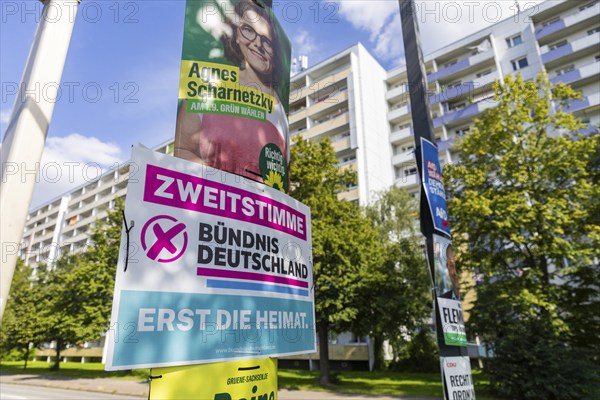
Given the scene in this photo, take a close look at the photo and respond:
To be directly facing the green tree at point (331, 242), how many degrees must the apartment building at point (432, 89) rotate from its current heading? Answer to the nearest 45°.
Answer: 0° — it already faces it

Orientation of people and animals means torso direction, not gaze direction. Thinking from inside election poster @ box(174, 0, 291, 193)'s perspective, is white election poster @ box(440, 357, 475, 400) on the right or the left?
on its left

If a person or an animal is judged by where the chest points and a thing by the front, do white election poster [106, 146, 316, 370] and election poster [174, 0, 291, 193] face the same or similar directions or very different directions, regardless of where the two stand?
same or similar directions

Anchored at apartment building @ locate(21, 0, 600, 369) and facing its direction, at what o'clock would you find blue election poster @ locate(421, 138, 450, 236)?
The blue election poster is roughly at 11 o'clock from the apartment building.

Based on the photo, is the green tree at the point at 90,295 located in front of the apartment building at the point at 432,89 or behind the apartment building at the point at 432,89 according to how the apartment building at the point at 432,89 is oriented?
in front

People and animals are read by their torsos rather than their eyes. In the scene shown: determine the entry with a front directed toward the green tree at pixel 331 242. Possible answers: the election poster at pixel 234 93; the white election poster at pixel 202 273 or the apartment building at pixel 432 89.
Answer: the apartment building

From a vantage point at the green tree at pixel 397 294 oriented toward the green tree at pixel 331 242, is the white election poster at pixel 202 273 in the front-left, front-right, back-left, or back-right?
front-left

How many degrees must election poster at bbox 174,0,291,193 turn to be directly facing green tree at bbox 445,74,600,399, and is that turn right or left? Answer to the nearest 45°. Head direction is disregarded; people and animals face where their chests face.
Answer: approximately 90° to its left

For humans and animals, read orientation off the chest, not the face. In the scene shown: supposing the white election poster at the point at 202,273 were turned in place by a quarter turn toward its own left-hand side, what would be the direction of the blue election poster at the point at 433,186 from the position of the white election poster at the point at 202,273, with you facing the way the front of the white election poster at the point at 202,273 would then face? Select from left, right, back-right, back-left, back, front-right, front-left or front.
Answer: front

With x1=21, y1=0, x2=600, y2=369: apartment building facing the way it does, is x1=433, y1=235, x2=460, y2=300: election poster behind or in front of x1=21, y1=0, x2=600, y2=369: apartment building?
in front

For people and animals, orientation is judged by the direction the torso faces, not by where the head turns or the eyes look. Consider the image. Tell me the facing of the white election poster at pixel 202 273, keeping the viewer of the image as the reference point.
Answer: facing the viewer and to the right of the viewer
